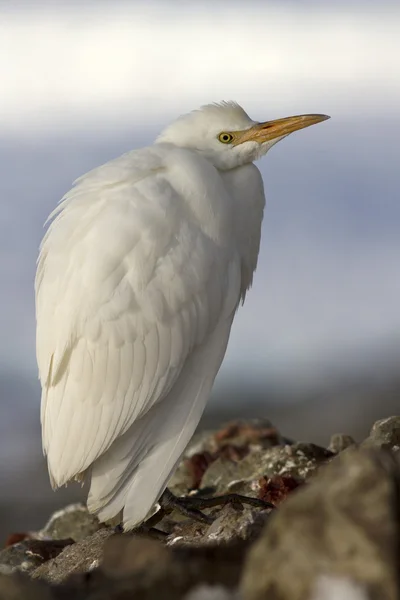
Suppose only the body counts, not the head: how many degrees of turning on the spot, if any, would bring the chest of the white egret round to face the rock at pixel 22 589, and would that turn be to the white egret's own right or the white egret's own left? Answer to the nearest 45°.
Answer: approximately 90° to the white egret's own right

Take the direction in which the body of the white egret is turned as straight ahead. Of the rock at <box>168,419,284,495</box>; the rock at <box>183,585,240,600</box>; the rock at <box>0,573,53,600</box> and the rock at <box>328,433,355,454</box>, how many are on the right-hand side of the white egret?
2

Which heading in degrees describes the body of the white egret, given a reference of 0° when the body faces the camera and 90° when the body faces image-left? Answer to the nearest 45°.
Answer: approximately 270°
